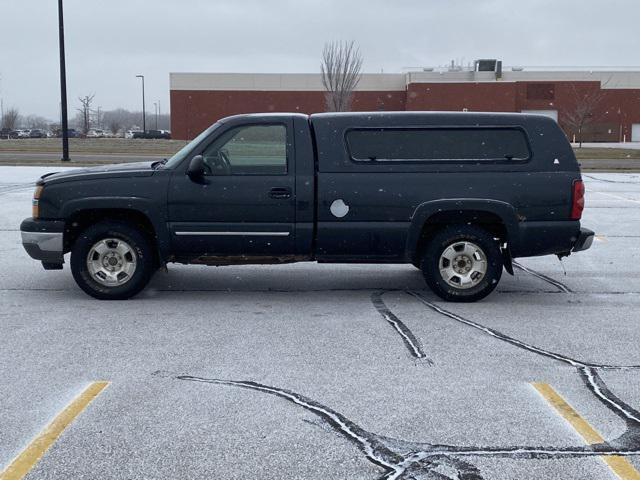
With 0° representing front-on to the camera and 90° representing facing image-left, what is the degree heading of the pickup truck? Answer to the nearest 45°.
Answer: approximately 90°
